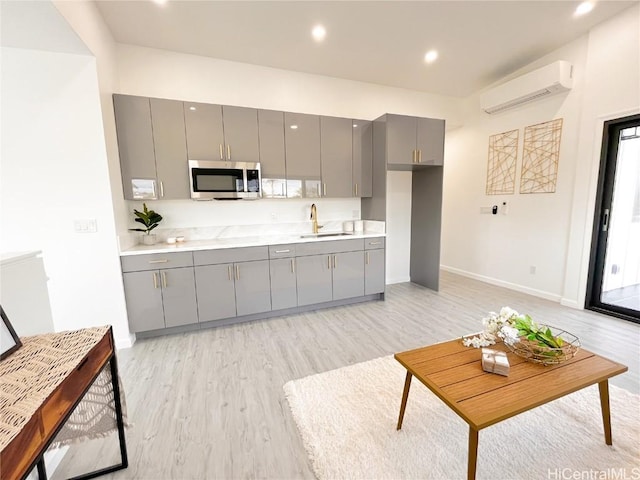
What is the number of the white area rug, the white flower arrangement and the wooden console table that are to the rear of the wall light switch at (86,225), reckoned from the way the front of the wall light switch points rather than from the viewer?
0

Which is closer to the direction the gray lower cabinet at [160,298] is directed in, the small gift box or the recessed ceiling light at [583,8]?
the small gift box

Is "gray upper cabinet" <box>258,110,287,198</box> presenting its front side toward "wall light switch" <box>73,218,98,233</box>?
no

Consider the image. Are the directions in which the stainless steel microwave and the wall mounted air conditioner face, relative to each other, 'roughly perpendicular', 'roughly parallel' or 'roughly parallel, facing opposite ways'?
roughly perpendicular

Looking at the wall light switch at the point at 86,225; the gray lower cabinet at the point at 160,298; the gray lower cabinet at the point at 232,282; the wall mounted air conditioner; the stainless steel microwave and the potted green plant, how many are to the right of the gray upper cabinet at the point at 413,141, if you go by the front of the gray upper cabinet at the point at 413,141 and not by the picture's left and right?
5

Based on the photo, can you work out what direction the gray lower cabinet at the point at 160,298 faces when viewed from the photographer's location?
facing the viewer

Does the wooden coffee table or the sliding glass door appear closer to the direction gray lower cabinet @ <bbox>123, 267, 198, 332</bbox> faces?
the wooden coffee table

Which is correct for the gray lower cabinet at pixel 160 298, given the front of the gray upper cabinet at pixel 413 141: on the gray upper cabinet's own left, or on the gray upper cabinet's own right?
on the gray upper cabinet's own right

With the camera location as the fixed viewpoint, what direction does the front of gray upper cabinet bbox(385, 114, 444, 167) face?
facing the viewer and to the right of the viewer

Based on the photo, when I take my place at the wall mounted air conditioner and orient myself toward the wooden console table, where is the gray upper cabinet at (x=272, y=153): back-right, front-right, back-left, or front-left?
front-right

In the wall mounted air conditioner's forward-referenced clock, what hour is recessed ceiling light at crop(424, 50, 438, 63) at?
The recessed ceiling light is roughly at 12 o'clock from the wall mounted air conditioner.

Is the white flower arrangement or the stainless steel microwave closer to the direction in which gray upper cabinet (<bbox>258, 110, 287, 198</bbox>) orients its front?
the white flower arrangement

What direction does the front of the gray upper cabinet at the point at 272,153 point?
toward the camera

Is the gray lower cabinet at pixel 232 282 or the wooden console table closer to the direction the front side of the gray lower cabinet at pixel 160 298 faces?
the wooden console table
